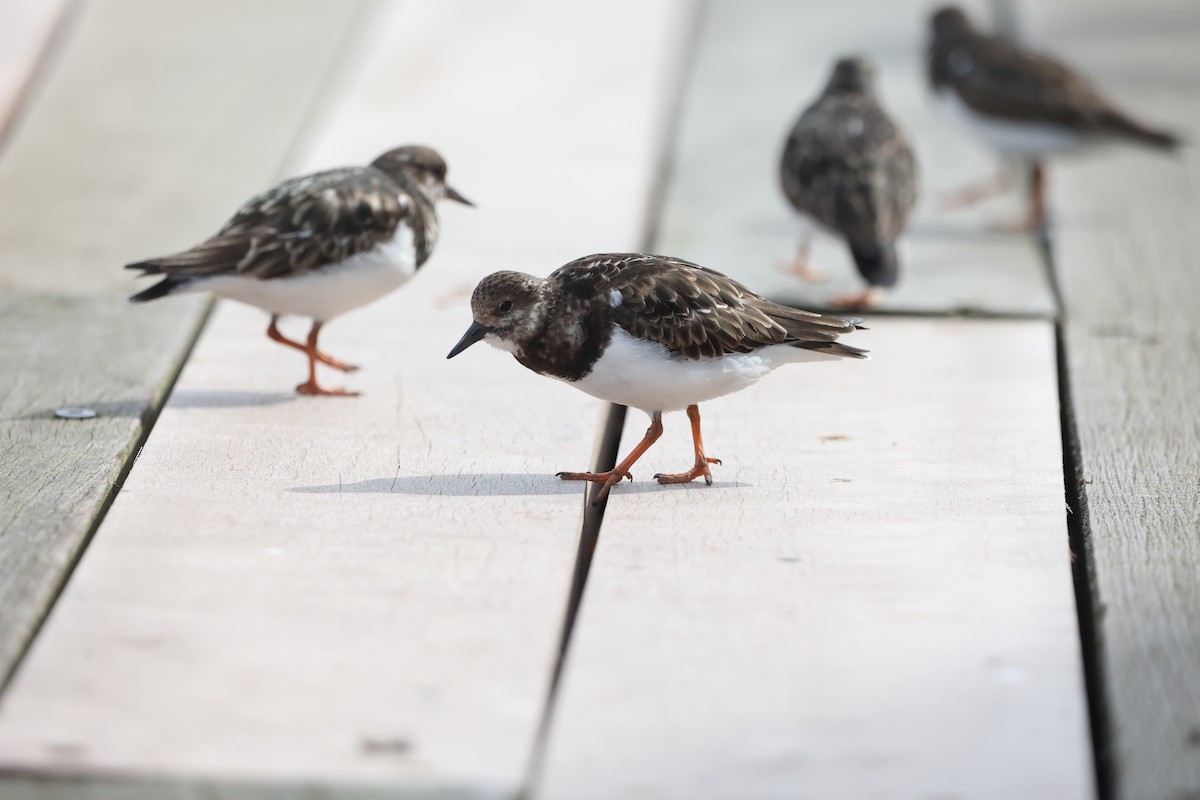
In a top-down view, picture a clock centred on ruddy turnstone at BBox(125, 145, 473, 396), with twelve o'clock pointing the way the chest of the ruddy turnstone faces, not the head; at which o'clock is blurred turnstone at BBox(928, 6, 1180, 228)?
The blurred turnstone is roughly at 11 o'clock from the ruddy turnstone.

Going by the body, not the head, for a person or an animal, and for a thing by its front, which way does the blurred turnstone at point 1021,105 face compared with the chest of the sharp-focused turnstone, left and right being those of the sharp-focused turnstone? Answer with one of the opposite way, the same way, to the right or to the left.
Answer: the same way

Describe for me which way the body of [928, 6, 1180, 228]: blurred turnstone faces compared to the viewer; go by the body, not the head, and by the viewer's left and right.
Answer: facing to the left of the viewer

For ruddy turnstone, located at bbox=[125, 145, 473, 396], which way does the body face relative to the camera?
to the viewer's right

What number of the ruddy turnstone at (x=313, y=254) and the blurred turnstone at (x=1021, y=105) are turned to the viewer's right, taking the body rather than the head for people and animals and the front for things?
1

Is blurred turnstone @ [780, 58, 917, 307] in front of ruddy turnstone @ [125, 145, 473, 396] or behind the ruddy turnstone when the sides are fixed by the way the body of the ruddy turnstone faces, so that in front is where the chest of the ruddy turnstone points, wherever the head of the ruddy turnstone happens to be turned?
in front

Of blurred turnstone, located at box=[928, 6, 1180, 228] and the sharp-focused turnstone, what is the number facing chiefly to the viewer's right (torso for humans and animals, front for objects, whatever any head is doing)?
0

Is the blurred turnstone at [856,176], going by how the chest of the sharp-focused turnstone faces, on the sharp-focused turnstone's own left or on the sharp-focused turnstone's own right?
on the sharp-focused turnstone's own right

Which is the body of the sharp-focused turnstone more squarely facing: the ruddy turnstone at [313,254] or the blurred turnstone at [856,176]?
the ruddy turnstone

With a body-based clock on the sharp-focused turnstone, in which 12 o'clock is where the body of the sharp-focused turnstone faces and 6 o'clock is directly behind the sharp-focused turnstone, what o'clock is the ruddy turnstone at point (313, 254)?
The ruddy turnstone is roughly at 1 o'clock from the sharp-focused turnstone.

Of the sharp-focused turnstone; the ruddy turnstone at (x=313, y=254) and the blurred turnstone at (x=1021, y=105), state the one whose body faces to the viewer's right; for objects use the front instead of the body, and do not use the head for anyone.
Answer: the ruddy turnstone

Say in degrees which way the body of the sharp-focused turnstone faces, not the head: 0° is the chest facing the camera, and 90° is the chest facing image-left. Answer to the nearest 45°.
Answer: approximately 90°

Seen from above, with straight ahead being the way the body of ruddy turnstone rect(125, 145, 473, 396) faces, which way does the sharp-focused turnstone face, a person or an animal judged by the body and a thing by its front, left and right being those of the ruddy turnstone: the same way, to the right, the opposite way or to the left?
the opposite way
